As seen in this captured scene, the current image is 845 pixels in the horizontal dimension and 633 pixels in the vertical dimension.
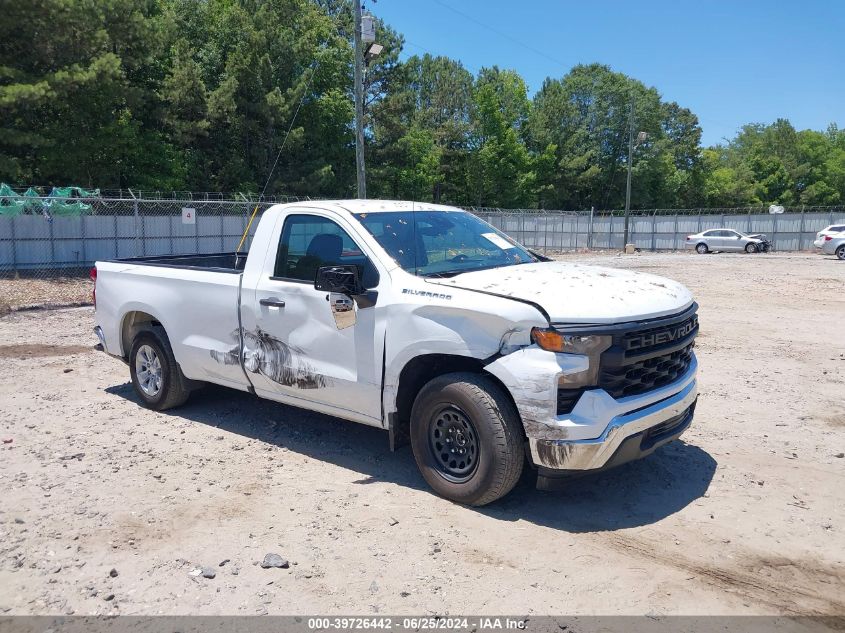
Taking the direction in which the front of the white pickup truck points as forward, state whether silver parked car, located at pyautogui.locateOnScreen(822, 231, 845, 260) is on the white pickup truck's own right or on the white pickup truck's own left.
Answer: on the white pickup truck's own left

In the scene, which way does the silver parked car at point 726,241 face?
to the viewer's right

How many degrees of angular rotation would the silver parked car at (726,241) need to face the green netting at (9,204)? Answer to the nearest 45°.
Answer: approximately 135° to its right
